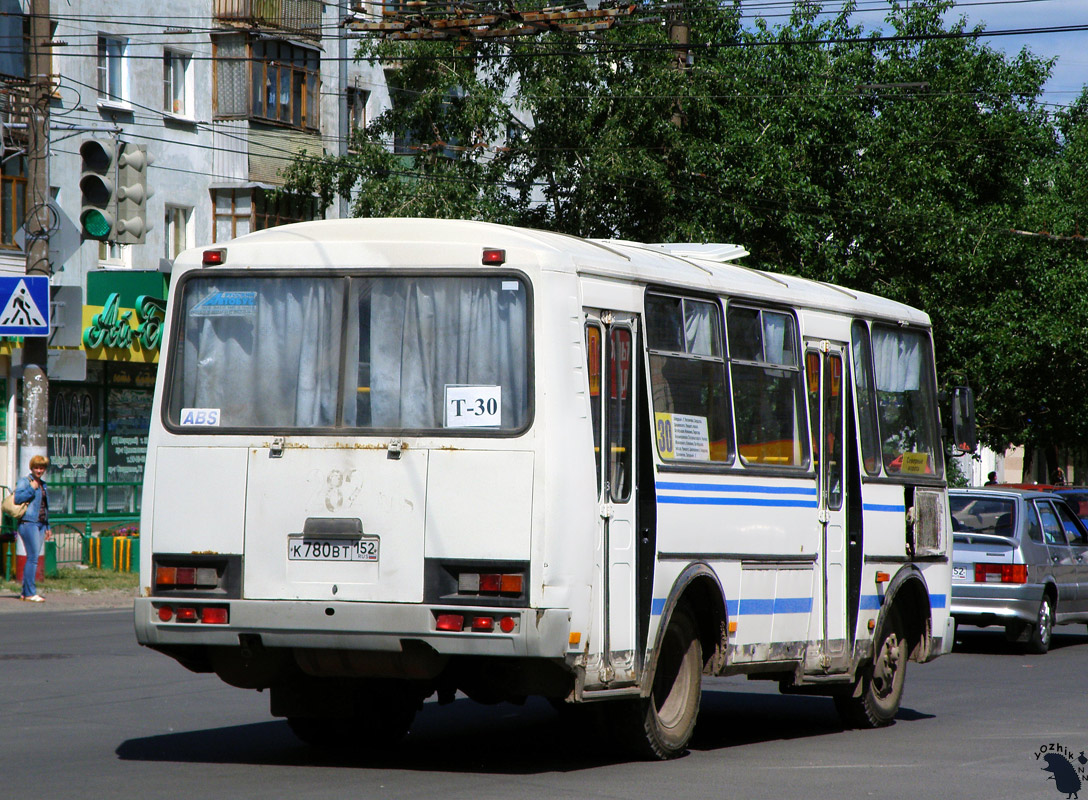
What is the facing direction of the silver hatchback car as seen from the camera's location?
facing away from the viewer and to the right of the viewer

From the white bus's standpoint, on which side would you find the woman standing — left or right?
on its left

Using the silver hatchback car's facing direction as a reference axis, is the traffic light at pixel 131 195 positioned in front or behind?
behind

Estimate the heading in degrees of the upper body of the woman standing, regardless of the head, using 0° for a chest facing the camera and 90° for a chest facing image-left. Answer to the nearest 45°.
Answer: approximately 315°

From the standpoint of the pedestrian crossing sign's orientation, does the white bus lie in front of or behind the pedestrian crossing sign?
in front

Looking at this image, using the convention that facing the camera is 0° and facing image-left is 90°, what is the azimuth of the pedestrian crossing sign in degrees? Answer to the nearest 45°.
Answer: approximately 0°

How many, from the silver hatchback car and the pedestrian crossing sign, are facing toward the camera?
1

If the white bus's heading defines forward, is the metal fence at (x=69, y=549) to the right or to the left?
on its left

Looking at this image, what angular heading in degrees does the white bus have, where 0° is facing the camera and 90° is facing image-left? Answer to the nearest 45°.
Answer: approximately 225°

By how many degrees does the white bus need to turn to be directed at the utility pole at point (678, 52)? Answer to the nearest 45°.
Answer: approximately 45° to its left
